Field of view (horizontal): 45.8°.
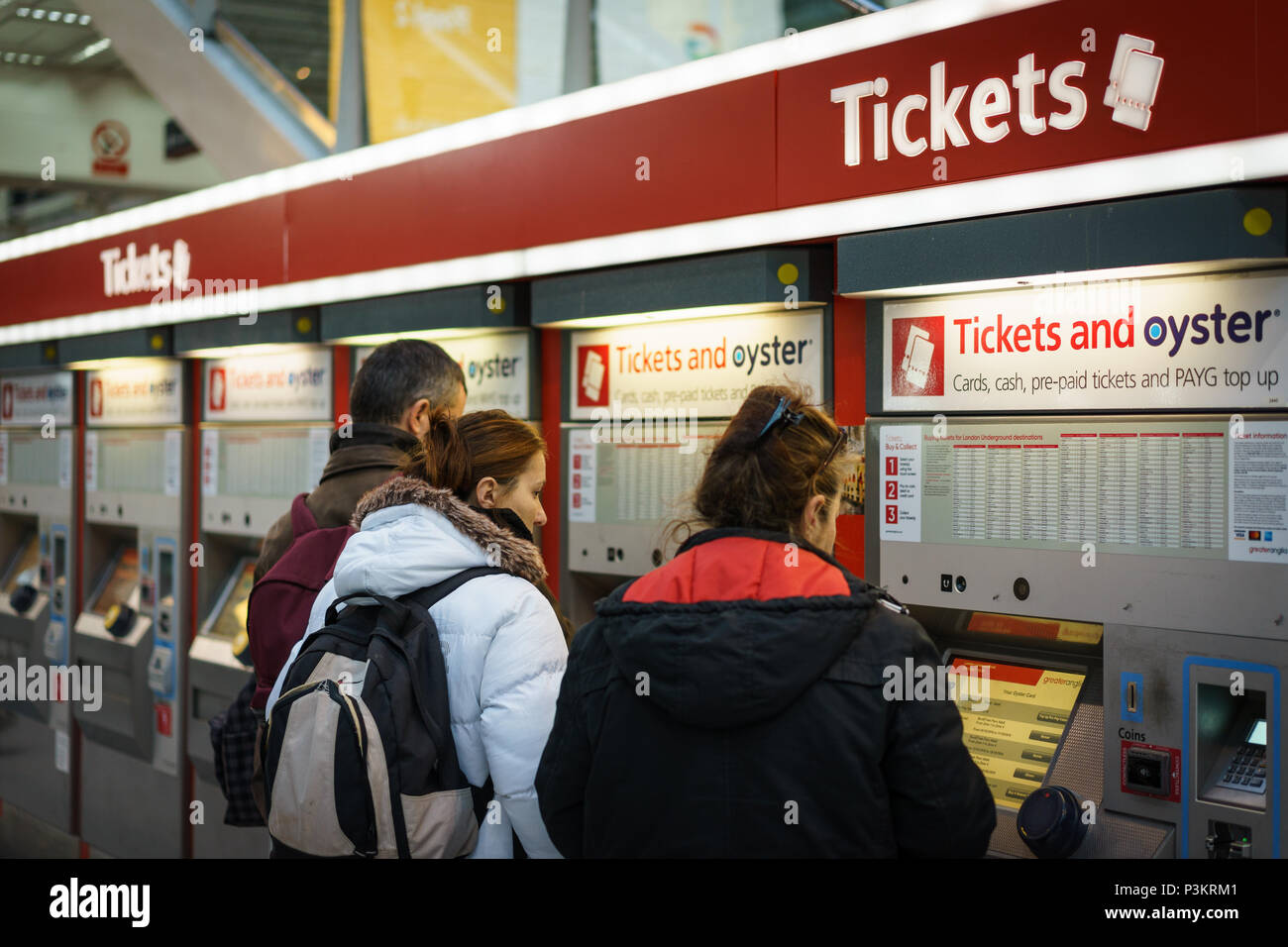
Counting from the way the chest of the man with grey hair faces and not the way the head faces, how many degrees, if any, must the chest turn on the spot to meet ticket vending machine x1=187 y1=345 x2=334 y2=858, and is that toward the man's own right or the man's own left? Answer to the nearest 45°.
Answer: approximately 45° to the man's own left

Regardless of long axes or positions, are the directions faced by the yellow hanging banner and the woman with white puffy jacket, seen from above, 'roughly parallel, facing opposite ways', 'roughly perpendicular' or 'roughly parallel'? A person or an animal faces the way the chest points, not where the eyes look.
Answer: roughly parallel, facing opposite ways

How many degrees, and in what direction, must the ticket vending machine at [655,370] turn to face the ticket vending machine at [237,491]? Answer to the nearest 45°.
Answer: approximately 90° to its right

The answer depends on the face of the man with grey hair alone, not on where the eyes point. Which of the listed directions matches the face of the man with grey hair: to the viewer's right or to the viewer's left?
to the viewer's right

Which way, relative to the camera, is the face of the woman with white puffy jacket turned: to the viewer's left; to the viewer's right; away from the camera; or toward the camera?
to the viewer's right

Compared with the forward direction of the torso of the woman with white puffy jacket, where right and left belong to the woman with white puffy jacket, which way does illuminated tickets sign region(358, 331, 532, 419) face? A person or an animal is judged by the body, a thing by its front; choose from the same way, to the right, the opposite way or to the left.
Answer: the opposite way

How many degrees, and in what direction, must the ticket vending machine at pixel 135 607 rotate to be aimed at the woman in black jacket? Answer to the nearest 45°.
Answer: approximately 45° to its left

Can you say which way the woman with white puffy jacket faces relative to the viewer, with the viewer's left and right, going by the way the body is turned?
facing away from the viewer and to the right of the viewer

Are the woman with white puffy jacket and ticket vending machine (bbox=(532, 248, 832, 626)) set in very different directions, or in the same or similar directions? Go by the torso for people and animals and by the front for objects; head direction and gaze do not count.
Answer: very different directions

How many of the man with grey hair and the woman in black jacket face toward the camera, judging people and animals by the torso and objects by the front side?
0

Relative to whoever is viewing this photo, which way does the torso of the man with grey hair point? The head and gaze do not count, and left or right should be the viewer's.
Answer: facing away from the viewer and to the right of the viewer

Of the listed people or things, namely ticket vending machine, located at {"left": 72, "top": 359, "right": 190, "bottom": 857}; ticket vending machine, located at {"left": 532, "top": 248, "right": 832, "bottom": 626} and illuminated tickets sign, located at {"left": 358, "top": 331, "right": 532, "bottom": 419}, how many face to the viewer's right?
0

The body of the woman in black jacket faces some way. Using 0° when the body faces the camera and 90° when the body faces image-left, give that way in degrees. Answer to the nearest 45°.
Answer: approximately 225°

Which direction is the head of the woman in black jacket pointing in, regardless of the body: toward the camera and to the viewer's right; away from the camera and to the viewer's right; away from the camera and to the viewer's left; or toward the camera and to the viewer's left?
away from the camera and to the viewer's right

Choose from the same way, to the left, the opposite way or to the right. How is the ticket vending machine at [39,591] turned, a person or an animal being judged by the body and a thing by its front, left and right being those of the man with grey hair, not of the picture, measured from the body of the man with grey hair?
the opposite way

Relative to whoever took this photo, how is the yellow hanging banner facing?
facing the viewer and to the left of the viewer

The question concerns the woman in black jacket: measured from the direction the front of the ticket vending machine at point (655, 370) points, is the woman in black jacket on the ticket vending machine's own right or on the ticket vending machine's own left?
on the ticket vending machine's own left

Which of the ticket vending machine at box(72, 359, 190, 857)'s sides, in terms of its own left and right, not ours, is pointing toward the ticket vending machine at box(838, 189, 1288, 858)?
left
